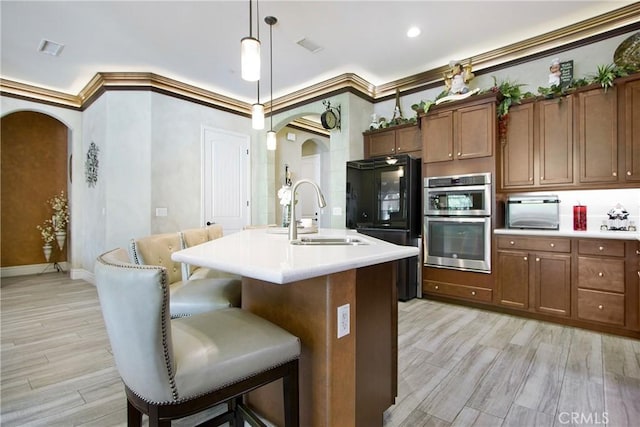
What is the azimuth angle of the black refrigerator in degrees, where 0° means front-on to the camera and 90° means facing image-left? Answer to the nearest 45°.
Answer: approximately 45°

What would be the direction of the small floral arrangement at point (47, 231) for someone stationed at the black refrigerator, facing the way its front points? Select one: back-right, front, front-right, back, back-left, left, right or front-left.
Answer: front-right

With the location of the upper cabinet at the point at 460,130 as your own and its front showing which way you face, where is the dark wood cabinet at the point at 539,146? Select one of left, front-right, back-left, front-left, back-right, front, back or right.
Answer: back-left

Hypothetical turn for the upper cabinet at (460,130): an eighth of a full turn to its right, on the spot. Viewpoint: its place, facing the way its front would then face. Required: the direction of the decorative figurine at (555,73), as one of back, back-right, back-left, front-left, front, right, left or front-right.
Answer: back

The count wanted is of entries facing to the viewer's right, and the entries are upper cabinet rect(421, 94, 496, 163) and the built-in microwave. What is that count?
0

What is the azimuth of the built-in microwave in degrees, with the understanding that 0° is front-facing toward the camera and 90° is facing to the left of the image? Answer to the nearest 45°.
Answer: approximately 45°

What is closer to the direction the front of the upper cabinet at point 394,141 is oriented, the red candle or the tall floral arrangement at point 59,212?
the tall floral arrangement

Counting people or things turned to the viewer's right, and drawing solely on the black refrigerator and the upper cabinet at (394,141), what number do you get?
0

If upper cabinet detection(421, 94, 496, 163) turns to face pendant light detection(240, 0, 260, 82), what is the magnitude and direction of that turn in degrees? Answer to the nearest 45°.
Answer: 0° — it already faces it

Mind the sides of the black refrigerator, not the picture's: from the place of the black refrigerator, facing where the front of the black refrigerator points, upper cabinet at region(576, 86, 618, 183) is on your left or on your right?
on your left

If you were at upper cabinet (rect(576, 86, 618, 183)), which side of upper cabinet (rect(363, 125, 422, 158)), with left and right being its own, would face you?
left
